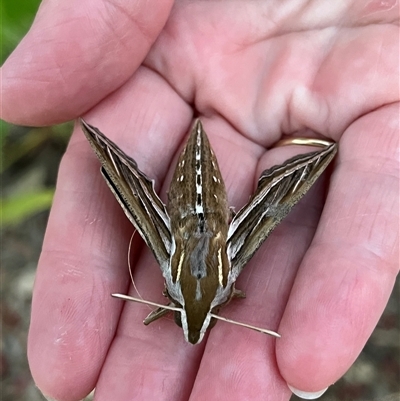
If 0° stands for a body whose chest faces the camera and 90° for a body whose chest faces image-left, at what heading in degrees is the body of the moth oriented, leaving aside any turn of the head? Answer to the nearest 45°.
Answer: approximately 0°
